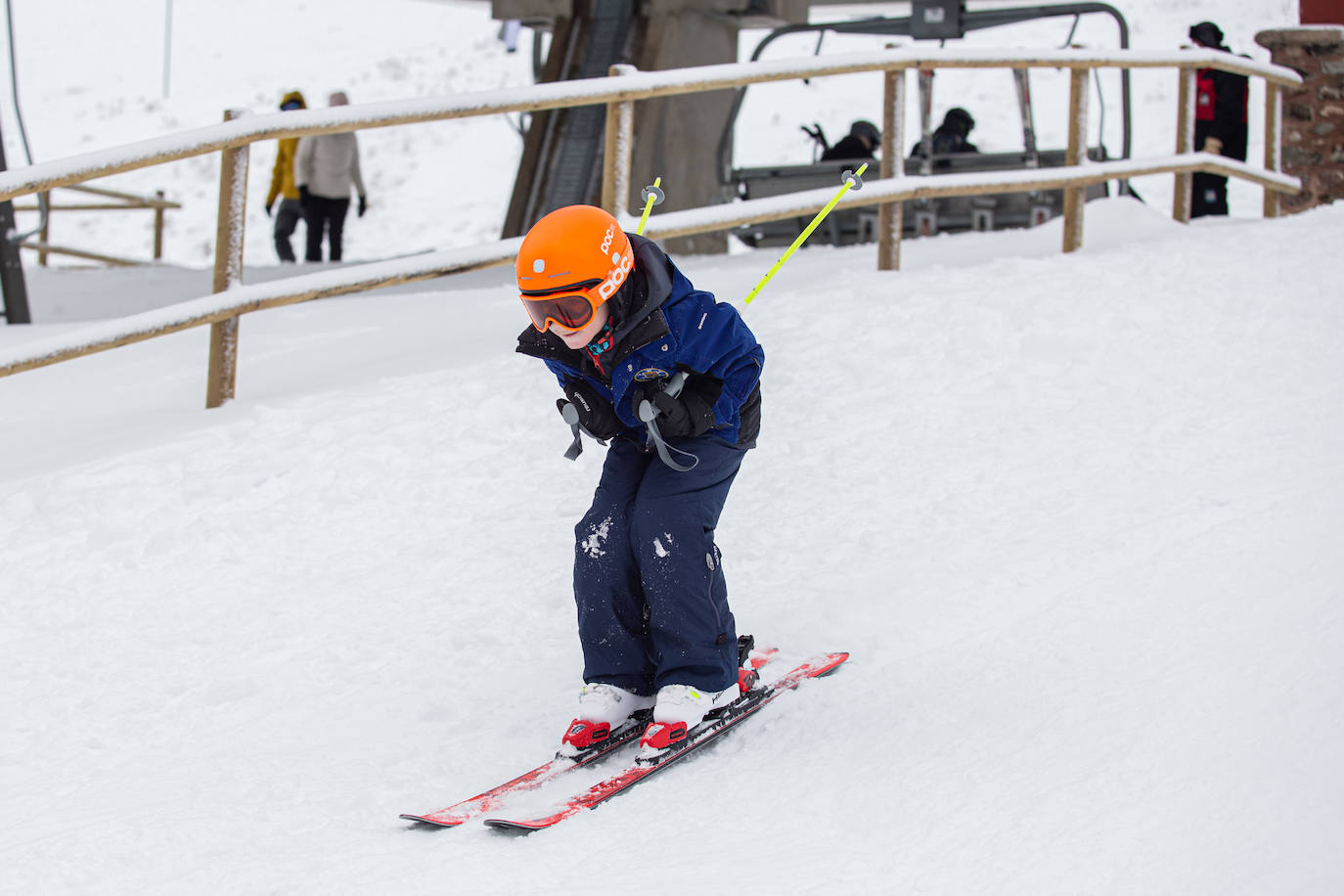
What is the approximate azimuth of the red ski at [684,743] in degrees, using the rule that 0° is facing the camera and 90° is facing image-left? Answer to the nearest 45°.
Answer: approximately 45°

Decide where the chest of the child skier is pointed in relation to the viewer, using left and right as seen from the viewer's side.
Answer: facing the viewer and to the left of the viewer

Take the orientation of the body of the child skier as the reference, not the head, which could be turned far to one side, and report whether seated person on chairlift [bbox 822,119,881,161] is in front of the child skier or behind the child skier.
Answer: behind

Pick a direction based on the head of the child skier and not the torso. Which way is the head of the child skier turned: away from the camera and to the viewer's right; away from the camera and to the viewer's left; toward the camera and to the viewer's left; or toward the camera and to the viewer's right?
toward the camera and to the viewer's left

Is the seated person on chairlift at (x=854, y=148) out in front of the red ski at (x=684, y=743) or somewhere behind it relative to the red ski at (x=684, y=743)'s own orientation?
behind

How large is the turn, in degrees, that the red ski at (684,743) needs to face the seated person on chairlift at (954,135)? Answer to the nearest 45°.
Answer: approximately 135° to its right

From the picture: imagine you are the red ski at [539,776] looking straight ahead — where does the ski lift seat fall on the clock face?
The ski lift seat is roughly at 5 o'clock from the red ski.

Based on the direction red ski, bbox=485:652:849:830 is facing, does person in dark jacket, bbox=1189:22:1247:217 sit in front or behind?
behind
